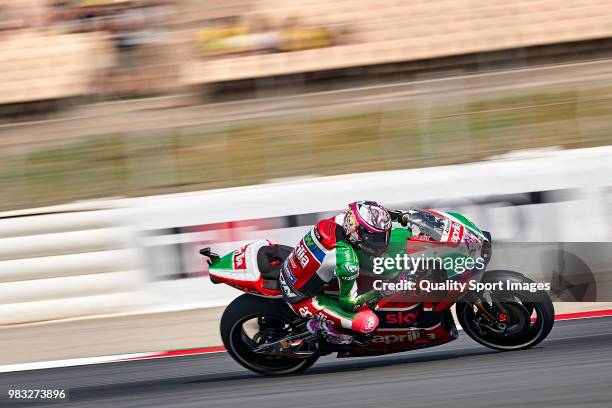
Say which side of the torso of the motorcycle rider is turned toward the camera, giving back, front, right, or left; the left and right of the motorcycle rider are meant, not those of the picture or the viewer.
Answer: right

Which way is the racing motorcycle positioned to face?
to the viewer's right

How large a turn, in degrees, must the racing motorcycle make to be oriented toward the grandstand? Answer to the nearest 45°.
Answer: approximately 90° to its left

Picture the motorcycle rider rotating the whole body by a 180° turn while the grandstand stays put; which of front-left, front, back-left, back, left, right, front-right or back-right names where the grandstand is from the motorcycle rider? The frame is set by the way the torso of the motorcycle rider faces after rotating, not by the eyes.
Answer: right
